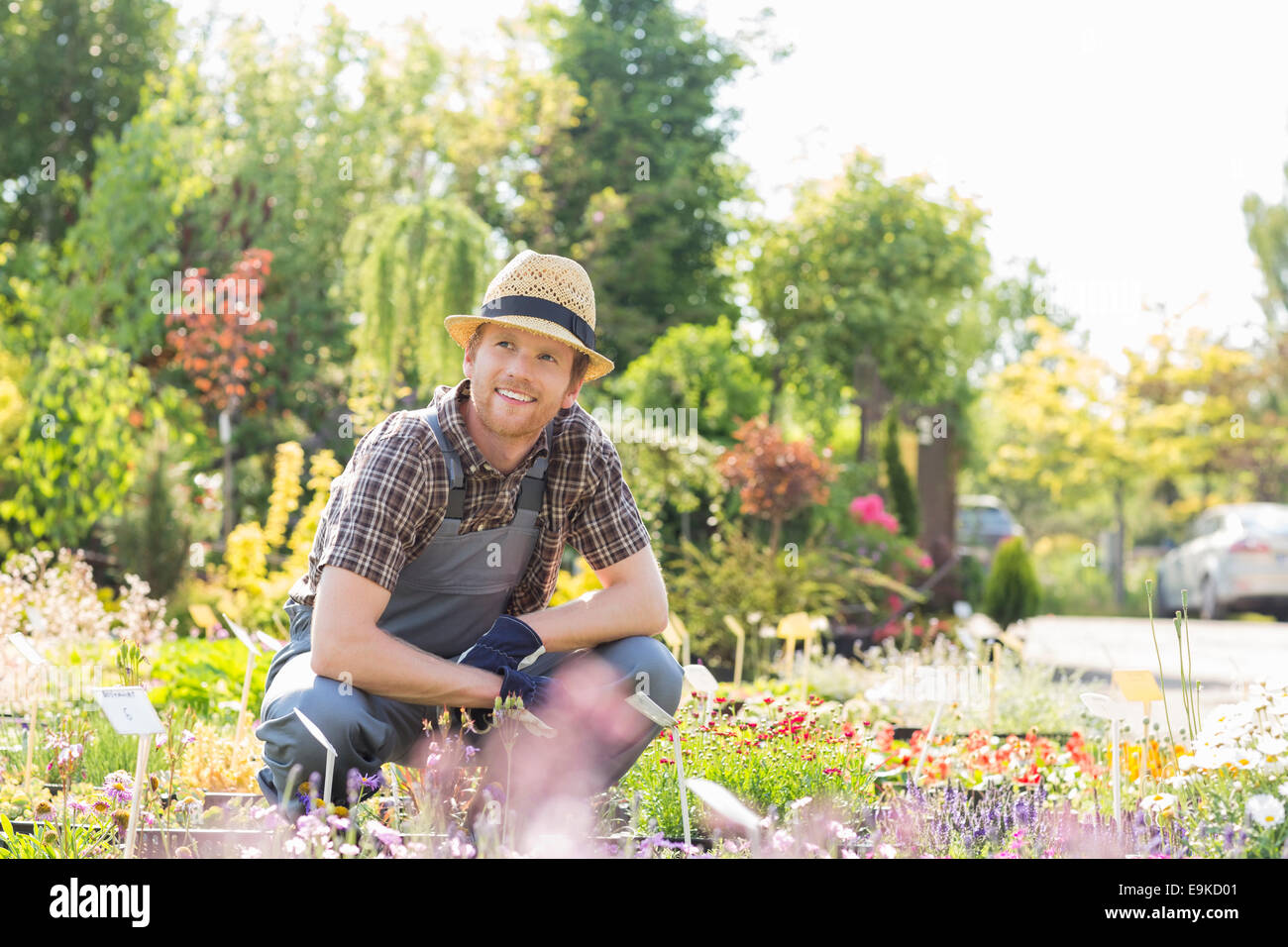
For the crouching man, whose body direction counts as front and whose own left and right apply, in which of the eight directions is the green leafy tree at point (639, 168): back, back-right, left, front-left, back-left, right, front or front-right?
back-left

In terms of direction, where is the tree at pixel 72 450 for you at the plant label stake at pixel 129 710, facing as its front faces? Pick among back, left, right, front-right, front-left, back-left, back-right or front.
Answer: back

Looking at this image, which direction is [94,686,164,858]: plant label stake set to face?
toward the camera

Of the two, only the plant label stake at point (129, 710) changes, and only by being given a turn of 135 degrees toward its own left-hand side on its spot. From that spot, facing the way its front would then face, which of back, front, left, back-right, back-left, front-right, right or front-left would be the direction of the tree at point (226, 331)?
front-left

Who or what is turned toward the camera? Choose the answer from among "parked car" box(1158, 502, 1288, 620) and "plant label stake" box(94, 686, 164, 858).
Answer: the plant label stake

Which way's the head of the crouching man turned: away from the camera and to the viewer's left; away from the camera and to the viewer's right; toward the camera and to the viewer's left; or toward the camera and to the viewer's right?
toward the camera and to the viewer's right
